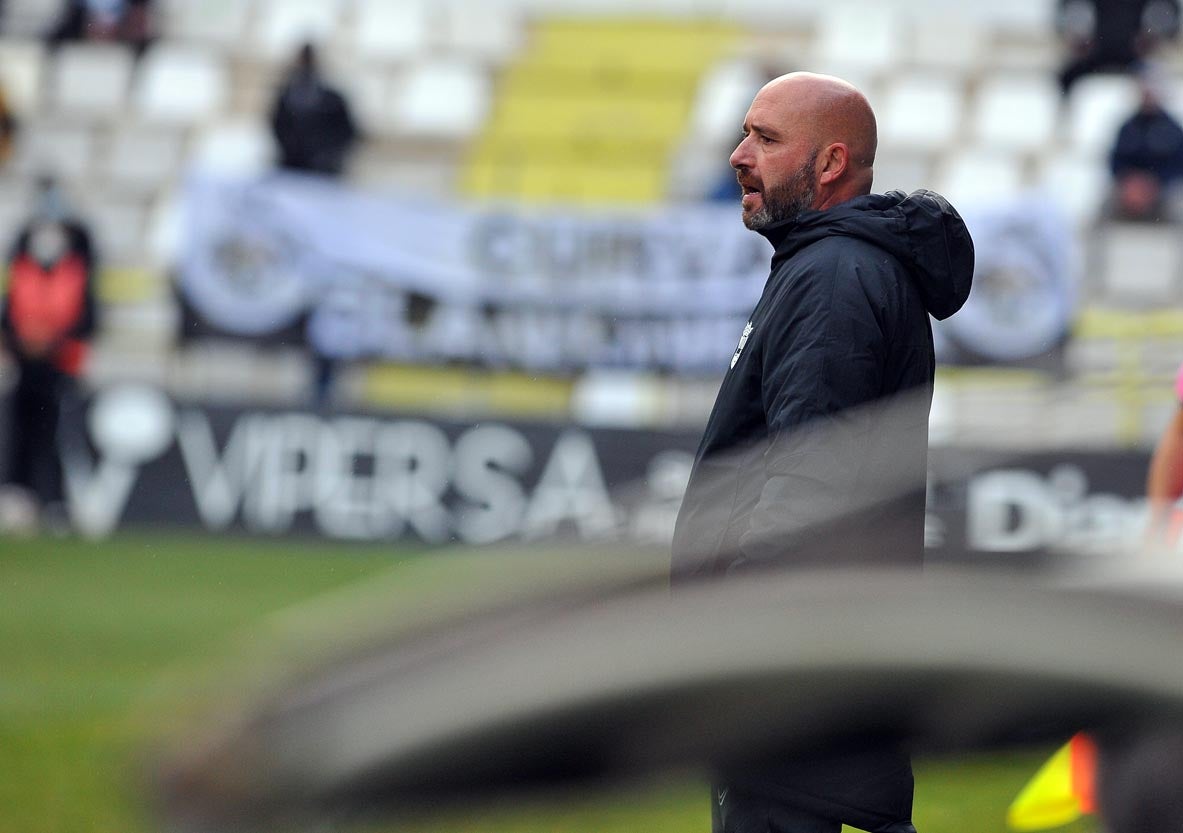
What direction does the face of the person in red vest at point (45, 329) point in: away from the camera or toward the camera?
toward the camera

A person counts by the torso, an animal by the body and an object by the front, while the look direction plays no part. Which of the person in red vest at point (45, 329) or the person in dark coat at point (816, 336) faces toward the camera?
the person in red vest

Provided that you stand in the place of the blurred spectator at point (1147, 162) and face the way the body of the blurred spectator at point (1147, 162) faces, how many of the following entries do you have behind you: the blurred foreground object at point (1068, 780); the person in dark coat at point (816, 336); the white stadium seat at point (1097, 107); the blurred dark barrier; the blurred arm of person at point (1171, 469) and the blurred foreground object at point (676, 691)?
1

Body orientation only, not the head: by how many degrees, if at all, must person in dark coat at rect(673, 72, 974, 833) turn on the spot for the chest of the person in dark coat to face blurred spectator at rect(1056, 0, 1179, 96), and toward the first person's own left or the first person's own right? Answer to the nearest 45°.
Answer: approximately 90° to the first person's own right

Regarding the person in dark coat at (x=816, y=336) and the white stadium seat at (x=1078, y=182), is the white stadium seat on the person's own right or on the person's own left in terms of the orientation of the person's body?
on the person's own right

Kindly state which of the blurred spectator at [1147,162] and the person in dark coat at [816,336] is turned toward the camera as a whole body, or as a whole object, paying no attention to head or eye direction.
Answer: the blurred spectator

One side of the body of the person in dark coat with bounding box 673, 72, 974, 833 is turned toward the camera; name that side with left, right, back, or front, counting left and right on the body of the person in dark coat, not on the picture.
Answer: left

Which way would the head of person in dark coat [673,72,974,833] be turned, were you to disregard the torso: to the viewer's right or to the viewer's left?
to the viewer's left

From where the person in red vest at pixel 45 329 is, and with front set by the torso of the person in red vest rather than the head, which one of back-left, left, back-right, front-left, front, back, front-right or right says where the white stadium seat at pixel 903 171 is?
left

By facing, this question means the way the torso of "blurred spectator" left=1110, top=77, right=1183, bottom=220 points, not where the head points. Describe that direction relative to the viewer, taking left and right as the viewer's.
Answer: facing the viewer

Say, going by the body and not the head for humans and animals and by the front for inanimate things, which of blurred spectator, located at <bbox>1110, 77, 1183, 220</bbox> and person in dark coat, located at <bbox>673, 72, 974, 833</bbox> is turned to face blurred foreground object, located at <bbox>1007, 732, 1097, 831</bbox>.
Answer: the blurred spectator

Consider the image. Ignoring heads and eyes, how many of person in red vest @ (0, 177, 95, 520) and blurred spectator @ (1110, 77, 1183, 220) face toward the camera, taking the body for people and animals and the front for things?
2

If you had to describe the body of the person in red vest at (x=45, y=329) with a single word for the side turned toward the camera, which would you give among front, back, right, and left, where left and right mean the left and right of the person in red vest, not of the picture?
front

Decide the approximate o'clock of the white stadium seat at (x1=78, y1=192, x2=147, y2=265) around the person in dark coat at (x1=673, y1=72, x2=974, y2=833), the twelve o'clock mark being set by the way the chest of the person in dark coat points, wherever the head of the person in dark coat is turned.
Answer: The white stadium seat is roughly at 2 o'clock from the person in dark coat.

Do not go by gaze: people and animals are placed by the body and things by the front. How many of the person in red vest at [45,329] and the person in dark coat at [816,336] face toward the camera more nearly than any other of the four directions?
1

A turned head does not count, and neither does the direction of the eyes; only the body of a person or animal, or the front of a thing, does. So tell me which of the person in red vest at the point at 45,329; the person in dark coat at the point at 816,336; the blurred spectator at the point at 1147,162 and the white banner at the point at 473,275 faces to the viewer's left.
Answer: the person in dark coat

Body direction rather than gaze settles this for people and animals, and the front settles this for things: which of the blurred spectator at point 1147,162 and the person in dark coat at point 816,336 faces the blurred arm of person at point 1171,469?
the blurred spectator at point 1147,162

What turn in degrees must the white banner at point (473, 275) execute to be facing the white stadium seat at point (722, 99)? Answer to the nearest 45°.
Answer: approximately 135° to its left
